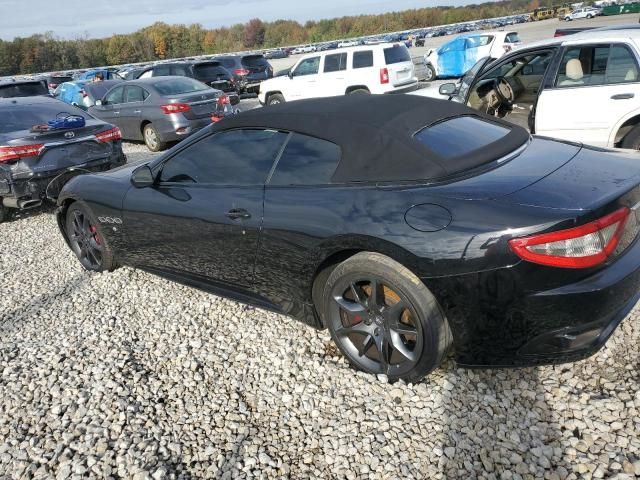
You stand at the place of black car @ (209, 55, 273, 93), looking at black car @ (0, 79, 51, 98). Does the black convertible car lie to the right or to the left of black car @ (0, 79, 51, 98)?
left

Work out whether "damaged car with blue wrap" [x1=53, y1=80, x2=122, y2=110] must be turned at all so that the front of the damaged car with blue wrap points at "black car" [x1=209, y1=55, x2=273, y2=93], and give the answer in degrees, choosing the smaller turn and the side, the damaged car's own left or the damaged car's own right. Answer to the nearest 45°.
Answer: approximately 90° to the damaged car's own right

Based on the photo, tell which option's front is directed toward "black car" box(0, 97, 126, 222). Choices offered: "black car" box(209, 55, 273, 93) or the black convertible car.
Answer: the black convertible car

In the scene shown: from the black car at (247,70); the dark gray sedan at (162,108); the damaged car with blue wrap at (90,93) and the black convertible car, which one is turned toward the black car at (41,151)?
the black convertible car

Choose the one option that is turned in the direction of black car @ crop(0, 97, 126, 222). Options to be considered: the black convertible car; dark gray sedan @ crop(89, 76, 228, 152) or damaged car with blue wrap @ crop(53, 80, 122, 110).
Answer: the black convertible car

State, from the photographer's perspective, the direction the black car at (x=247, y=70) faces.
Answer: facing away from the viewer and to the left of the viewer

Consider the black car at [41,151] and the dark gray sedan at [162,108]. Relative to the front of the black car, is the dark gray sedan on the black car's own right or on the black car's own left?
on the black car's own right

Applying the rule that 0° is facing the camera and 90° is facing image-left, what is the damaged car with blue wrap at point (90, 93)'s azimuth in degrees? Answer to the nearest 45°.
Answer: approximately 135°

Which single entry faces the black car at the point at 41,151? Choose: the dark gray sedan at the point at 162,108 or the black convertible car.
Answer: the black convertible car

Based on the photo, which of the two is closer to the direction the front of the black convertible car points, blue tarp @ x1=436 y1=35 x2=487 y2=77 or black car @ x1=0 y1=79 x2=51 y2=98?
the black car

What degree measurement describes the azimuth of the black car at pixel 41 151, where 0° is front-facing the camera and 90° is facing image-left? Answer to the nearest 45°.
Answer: approximately 135°

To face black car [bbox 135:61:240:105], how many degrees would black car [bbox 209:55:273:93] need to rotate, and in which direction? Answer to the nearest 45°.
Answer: approximately 135° to its left
